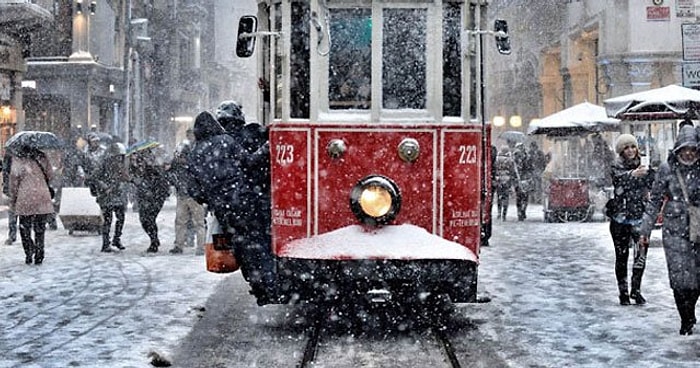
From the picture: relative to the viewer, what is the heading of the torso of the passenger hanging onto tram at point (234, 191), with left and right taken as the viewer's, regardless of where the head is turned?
facing away from the viewer and to the right of the viewer

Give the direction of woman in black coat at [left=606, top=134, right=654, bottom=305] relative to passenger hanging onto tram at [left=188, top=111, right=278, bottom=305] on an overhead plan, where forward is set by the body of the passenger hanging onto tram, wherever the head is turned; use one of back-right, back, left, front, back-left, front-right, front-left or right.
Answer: front-right

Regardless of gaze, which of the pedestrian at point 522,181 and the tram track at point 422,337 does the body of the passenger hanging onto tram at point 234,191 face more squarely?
the pedestrian

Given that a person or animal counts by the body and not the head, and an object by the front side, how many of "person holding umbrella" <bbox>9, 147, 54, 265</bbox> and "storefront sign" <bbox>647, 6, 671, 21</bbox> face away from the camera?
1

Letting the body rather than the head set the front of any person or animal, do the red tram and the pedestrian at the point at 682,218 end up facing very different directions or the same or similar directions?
same or similar directions

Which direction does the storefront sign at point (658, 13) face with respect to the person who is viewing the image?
facing the viewer

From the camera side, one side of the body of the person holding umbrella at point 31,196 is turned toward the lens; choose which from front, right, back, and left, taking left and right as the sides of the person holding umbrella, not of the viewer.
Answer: back

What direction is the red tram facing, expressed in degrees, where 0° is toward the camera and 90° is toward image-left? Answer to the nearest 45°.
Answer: approximately 0°

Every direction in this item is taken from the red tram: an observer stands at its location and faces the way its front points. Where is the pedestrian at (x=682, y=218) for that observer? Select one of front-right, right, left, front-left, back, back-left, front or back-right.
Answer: left

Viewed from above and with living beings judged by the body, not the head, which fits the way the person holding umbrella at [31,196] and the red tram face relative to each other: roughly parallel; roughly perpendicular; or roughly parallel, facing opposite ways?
roughly parallel, facing opposite ways

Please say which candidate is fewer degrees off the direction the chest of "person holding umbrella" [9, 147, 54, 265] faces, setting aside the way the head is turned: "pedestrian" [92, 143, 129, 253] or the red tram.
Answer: the pedestrian

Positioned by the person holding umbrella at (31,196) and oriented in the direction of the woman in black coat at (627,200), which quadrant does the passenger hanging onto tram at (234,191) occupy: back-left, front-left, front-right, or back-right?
front-right

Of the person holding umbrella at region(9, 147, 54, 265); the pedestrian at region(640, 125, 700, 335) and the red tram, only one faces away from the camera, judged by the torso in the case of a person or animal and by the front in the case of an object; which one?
the person holding umbrella
